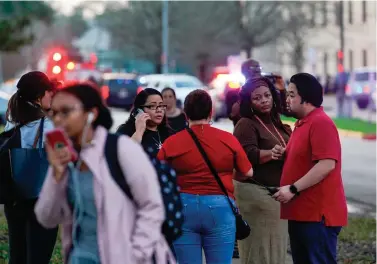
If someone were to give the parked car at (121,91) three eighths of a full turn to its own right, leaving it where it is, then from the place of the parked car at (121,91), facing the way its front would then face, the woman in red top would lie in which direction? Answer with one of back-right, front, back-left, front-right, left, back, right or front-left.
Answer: front-right

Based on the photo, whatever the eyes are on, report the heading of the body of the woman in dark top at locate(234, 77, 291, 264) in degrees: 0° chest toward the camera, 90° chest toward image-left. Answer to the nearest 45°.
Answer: approximately 315°

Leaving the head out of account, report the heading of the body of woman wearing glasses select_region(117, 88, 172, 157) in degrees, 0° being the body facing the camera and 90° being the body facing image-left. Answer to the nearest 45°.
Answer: approximately 315°

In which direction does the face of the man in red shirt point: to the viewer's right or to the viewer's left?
to the viewer's left

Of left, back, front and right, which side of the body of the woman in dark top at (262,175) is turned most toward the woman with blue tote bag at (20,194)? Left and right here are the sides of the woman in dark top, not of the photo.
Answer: right

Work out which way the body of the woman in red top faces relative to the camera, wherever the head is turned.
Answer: away from the camera
